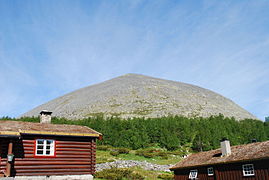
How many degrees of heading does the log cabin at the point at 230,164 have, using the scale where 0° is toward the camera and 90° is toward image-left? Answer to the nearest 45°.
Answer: approximately 45°

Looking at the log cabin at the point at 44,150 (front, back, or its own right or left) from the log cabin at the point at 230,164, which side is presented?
left
